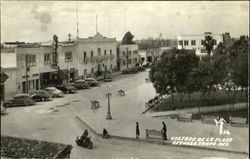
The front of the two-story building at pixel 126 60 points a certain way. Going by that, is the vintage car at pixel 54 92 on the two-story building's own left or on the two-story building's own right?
on the two-story building's own right

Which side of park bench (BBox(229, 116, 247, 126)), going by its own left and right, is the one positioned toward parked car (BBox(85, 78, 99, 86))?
right

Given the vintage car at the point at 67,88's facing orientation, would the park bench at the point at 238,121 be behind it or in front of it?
behind

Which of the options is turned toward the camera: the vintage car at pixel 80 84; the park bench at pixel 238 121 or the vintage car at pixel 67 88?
the park bench

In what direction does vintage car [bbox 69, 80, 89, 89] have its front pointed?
to the viewer's left

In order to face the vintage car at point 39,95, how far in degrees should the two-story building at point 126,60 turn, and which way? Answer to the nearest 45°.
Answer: approximately 135° to its right

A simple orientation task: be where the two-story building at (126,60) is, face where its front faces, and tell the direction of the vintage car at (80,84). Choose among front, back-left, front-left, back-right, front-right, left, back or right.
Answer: right

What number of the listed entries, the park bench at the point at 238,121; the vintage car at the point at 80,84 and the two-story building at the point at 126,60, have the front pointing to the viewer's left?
1

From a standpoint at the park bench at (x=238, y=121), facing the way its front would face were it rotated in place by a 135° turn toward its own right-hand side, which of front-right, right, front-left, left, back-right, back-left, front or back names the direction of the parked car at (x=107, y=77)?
front-left

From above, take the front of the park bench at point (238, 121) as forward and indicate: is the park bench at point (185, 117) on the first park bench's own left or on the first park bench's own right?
on the first park bench's own right

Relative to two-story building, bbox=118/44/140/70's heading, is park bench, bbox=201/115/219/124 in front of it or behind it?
in front

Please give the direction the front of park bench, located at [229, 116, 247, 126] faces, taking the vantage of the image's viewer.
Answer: facing the viewer

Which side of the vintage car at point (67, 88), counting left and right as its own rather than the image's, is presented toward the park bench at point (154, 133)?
left

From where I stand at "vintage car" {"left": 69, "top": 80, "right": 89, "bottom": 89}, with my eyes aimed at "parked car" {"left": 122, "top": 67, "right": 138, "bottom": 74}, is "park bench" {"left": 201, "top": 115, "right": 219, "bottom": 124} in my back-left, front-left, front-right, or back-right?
back-right

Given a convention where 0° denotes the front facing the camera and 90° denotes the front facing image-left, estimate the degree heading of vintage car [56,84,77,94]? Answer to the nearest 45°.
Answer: approximately 135°

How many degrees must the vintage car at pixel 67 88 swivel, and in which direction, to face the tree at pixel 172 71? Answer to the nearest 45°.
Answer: approximately 135° to its right

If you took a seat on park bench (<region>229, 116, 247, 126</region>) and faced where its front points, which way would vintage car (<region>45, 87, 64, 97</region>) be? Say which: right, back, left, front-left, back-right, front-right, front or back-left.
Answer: right

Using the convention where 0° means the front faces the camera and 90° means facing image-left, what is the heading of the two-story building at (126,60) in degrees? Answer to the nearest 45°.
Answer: approximately 315°
